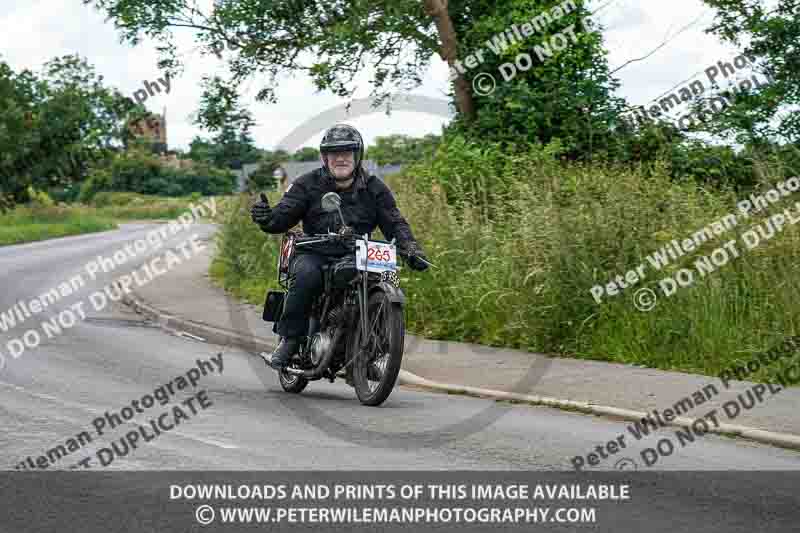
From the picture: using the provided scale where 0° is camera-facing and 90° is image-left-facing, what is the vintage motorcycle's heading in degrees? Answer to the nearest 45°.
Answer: approximately 315°

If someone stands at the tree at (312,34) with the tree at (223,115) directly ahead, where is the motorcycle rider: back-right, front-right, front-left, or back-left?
back-left

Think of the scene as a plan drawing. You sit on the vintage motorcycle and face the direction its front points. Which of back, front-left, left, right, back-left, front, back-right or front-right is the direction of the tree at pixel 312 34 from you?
back-left

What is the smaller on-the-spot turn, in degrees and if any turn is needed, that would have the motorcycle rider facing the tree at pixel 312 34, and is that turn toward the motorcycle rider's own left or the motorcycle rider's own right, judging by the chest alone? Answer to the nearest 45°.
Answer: approximately 180°

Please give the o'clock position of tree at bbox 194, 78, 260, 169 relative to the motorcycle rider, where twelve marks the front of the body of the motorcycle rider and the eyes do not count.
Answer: The tree is roughly at 6 o'clock from the motorcycle rider.

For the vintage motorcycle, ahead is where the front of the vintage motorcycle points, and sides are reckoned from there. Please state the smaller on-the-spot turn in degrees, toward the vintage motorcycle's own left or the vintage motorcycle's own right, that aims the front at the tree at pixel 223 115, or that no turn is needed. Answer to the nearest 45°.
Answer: approximately 135° to the vintage motorcycle's own left

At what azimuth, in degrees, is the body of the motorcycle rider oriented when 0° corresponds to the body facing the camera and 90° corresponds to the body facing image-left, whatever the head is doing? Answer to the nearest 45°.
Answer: approximately 0°
